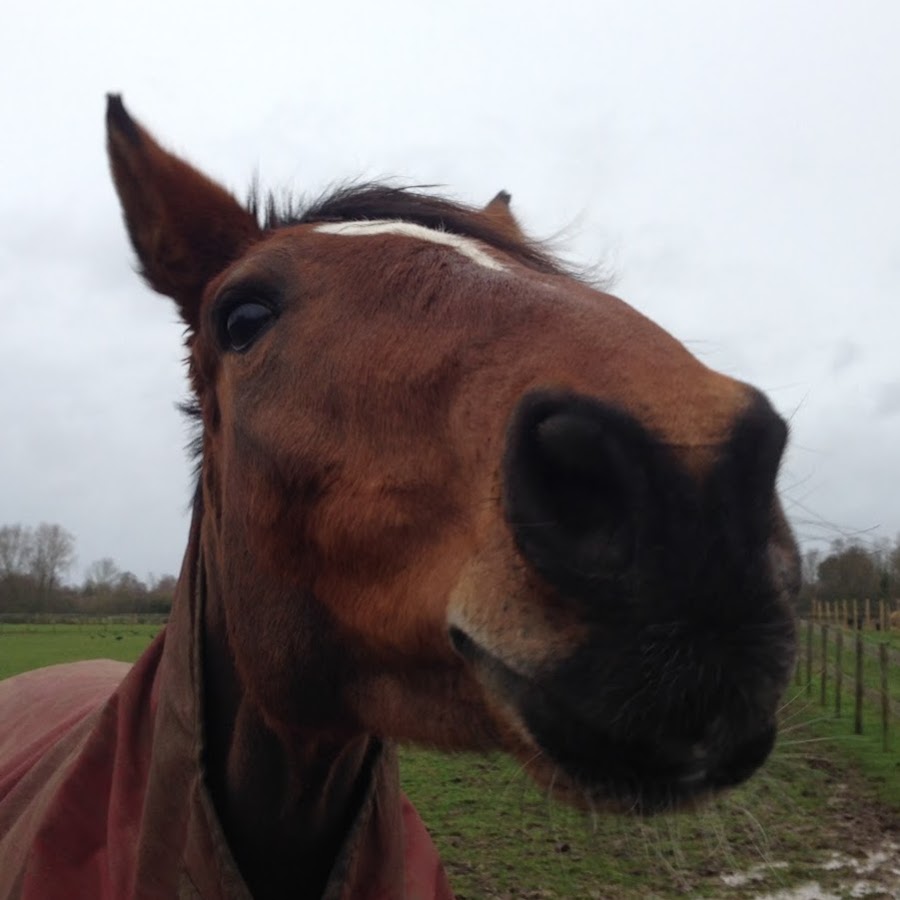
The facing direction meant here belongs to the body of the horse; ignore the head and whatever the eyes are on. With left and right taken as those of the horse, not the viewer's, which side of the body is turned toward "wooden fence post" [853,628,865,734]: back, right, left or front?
left

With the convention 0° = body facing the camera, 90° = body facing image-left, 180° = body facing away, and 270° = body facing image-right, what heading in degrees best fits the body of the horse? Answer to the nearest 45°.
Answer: approximately 315°
